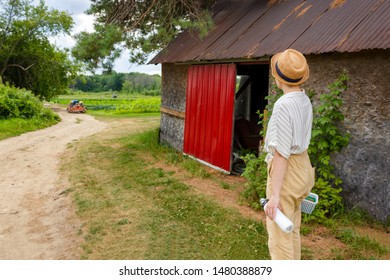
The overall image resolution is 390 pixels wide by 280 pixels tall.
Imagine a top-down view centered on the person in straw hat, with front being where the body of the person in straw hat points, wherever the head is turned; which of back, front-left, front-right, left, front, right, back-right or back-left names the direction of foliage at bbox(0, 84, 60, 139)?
front

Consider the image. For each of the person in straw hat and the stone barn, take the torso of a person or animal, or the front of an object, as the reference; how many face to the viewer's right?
0

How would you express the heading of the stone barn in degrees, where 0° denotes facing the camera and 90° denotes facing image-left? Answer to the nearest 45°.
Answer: approximately 45°

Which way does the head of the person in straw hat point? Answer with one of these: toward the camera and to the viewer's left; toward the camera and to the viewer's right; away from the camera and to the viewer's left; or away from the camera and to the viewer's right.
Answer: away from the camera and to the viewer's left

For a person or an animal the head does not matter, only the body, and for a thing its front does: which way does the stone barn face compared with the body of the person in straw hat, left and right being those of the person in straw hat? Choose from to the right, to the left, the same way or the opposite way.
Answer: to the left

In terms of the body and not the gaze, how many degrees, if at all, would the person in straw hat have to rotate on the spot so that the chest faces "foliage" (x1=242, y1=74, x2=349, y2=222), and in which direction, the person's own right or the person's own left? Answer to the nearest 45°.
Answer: approximately 45° to the person's own right

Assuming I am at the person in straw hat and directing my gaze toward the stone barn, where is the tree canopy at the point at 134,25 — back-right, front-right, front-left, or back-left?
front-left

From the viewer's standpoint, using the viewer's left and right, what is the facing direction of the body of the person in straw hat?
facing away from the viewer and to the left of the viewer

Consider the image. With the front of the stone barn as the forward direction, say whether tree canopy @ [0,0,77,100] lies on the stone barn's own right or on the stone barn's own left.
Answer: on the stone barn's own right
